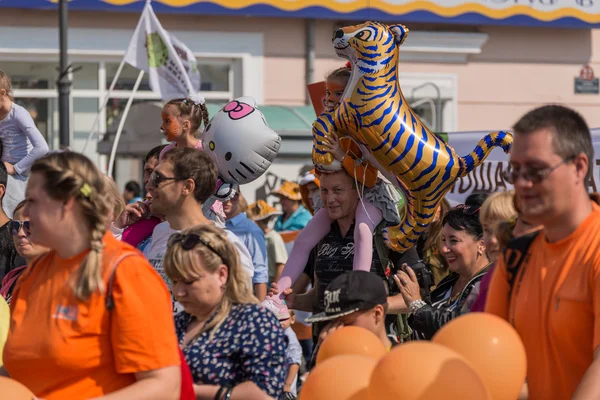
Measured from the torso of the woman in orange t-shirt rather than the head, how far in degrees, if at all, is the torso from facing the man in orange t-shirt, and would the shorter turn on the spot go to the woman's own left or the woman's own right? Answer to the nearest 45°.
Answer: approximately 135° to the woman's own left

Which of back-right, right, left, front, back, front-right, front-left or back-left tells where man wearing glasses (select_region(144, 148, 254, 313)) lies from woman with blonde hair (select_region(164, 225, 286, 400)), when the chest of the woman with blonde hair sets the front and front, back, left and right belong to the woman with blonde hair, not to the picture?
back-right

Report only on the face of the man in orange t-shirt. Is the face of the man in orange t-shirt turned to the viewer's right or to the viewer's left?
to the viewer's left

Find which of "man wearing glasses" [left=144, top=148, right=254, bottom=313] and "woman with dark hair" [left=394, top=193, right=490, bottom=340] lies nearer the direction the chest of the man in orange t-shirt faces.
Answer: the man wearing glasses

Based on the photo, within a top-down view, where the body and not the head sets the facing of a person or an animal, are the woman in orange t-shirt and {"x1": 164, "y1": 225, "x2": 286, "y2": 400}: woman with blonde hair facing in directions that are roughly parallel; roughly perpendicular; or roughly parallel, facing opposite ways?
roughly parallel

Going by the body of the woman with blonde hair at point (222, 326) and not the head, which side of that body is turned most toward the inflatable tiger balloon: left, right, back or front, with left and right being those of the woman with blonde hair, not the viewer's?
back

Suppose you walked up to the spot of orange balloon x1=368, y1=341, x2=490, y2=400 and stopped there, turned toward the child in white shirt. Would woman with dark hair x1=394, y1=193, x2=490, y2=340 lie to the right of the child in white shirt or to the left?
right

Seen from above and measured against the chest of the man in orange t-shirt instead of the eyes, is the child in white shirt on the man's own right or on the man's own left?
on the man's own right

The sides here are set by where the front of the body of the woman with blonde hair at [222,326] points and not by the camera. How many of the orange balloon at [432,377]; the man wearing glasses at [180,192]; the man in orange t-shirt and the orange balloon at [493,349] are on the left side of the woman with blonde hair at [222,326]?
3

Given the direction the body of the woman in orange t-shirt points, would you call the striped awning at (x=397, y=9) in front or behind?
behind

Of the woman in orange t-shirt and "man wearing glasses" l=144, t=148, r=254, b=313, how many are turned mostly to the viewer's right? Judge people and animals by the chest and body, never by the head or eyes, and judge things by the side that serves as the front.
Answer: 0

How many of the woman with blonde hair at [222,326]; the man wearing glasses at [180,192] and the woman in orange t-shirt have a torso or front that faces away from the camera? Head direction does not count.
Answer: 0
